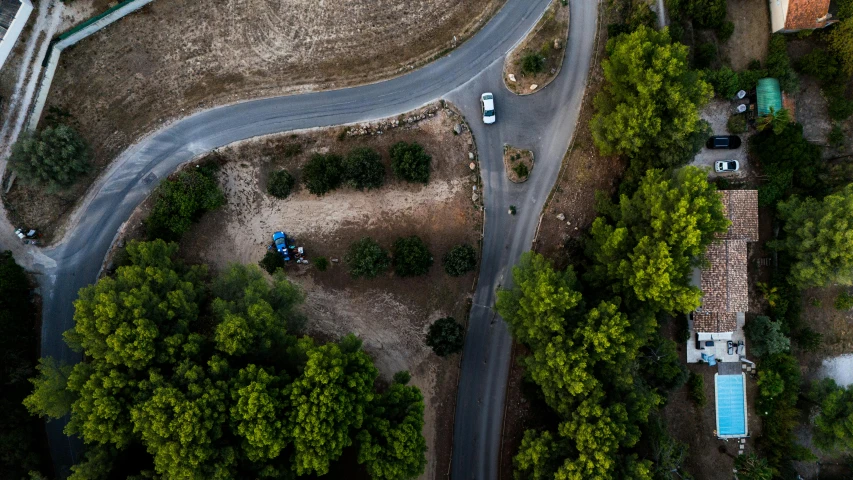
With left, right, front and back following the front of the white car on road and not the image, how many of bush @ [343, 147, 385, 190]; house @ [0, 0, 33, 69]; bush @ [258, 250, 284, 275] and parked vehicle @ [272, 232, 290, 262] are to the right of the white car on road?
4

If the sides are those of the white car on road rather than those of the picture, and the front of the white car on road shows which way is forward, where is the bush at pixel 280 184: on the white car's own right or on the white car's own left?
on the white car's own right

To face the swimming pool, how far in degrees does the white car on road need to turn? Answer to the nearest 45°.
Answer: approximately 90° to its left

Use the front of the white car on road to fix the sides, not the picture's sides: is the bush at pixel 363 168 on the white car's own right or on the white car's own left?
on the white car's own right

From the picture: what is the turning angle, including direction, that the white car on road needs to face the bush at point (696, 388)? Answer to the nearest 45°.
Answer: approximately 90° to its left

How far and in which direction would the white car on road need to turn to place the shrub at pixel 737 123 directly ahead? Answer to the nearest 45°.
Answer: approximately 90° to its left

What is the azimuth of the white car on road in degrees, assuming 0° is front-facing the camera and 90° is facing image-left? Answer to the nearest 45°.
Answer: approximately 0°

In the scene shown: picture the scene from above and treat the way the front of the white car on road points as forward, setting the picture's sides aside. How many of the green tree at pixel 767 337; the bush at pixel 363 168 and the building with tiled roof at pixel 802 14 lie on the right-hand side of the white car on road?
1

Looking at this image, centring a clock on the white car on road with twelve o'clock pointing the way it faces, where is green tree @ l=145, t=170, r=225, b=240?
The green tree is roughly at 3 o'clock from the white car on road.
